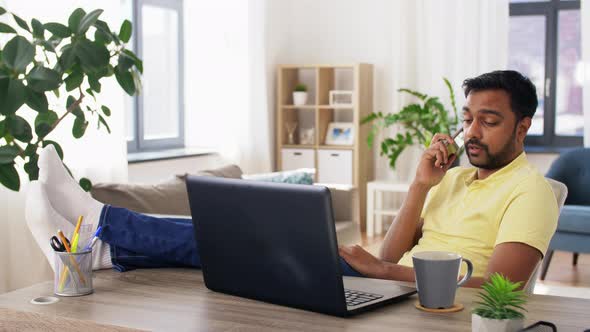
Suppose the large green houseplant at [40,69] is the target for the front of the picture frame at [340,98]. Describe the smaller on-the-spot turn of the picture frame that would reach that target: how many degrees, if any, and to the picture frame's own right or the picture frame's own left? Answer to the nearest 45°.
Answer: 0° — it already faces it

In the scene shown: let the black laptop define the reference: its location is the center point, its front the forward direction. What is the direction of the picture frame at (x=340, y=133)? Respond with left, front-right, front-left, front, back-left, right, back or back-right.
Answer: front-left

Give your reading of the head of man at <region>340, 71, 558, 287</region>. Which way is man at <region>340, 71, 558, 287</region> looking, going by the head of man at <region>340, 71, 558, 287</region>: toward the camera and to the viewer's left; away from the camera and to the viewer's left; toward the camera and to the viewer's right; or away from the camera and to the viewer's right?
toward the camera and to the viewer's left

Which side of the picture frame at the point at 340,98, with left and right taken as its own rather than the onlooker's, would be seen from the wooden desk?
front

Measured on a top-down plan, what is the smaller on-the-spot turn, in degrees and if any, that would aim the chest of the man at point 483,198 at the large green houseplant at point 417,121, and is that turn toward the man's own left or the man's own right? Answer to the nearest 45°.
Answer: approximately 135° to the man's own right

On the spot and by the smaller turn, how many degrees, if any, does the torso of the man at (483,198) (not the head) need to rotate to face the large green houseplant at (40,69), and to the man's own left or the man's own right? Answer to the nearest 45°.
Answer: approximately 45° to the man's own right

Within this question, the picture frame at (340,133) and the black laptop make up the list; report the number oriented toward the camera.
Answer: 1

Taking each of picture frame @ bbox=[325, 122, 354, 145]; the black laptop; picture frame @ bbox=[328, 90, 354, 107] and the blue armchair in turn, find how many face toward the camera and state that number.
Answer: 3

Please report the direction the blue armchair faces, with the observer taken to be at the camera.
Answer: facing the viewer

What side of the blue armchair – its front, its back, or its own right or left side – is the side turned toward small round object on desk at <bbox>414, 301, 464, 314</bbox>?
front

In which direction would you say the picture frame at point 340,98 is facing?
toward the camera

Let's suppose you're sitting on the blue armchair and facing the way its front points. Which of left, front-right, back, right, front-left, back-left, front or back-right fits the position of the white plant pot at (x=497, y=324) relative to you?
front

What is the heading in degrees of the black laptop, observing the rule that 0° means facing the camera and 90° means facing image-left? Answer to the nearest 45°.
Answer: approximately 225°

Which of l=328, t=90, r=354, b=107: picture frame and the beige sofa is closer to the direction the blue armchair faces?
the beige sofa

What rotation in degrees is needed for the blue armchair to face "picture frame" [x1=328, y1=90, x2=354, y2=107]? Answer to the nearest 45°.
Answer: approximately 135° to its right

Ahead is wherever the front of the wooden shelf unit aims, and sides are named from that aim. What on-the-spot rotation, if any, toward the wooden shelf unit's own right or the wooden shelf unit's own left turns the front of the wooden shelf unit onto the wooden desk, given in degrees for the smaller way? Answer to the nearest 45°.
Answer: approximately 45° to the wooden shelf unit's own left
